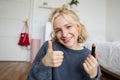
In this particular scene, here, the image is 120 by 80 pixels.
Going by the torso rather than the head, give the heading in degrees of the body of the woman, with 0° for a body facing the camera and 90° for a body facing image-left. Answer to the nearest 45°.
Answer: approximately 0°
